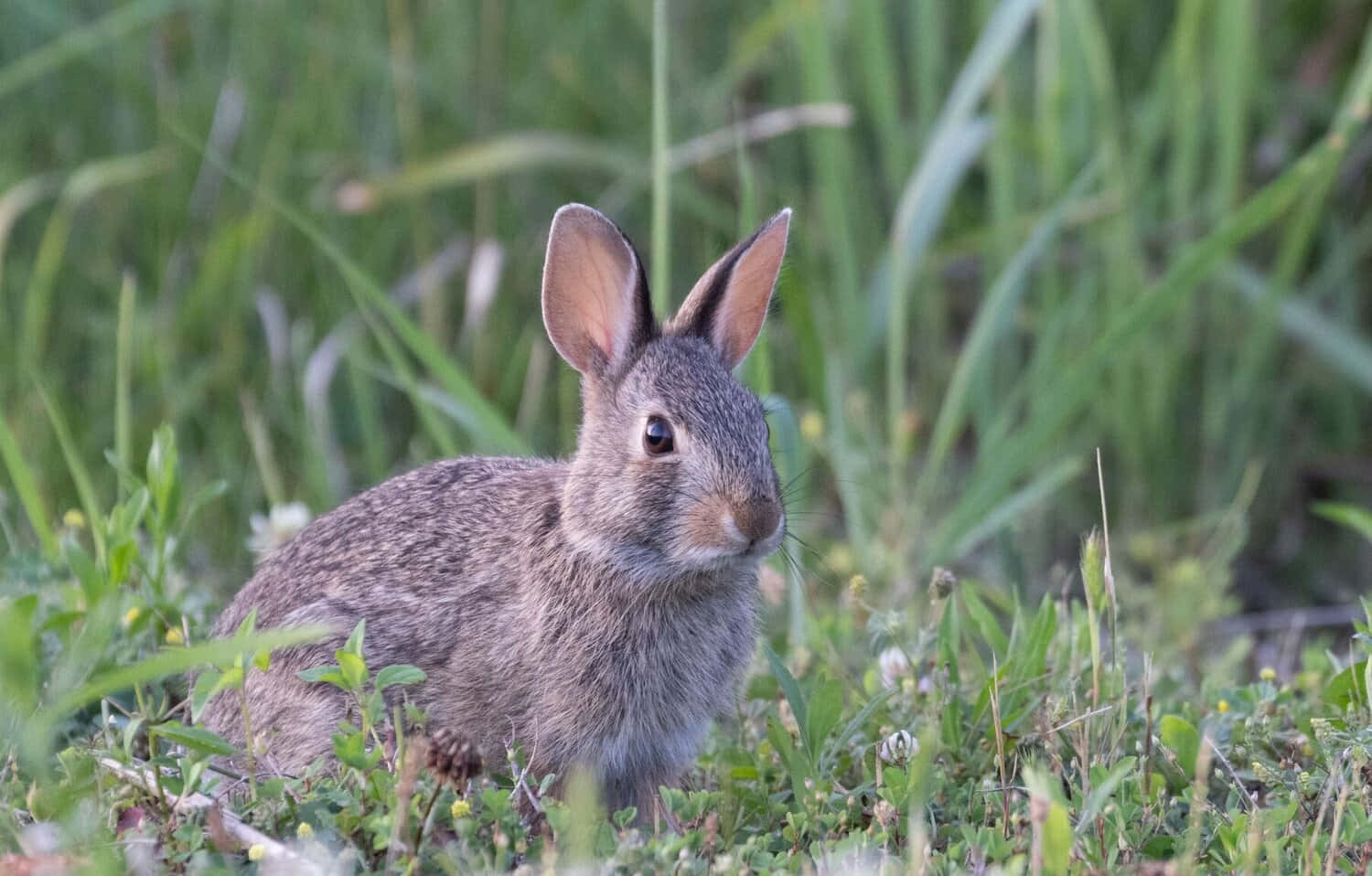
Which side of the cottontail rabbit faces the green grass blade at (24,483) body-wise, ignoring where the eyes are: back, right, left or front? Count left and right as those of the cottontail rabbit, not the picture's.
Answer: back

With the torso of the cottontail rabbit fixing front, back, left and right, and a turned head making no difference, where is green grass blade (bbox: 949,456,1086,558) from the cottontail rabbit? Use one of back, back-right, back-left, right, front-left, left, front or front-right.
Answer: left

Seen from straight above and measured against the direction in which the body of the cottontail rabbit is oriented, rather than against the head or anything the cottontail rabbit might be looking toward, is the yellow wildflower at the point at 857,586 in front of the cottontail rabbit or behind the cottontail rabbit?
in front

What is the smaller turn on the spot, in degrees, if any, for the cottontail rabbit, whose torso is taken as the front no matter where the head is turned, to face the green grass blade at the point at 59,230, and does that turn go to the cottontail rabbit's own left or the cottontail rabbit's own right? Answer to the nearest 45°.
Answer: approximately 180°

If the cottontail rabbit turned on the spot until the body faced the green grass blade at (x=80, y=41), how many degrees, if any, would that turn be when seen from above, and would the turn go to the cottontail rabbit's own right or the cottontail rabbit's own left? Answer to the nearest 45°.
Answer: approximately 180°

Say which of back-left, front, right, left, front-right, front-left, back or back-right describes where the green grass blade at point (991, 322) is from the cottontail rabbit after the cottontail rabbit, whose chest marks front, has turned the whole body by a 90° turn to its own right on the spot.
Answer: back

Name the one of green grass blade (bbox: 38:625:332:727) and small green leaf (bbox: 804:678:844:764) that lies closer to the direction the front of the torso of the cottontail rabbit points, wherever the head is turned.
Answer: the small green leaf

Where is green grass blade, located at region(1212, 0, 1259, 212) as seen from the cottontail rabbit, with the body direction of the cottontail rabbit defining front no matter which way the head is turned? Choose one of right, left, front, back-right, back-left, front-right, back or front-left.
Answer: left

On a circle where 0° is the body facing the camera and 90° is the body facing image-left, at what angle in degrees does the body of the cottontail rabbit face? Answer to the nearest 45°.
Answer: approximately 315°

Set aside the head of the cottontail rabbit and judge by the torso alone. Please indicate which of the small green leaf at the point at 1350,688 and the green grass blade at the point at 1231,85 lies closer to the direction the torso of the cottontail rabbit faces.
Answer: the small green leaf

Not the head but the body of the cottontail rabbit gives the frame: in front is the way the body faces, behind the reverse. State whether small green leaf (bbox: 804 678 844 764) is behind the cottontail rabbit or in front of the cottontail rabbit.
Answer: in front
